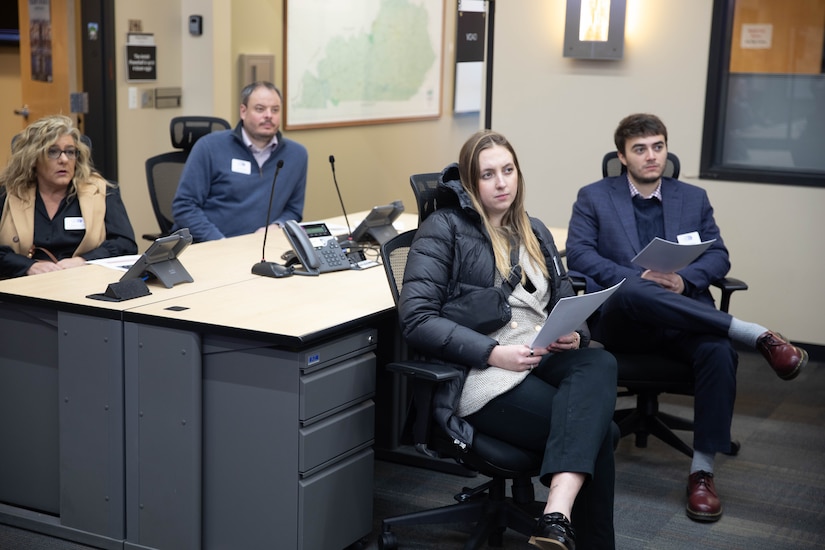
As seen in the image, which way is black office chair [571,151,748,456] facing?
toward the camera

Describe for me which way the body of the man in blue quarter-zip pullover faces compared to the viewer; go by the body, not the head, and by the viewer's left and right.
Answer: facing the viewer and to the right of the viewer

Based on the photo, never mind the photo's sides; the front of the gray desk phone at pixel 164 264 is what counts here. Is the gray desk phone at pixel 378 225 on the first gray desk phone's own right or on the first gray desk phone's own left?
on the first gray desk phone's own right

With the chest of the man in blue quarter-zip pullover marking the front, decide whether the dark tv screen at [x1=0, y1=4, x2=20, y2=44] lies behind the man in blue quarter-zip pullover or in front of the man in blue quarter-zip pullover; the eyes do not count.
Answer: behind

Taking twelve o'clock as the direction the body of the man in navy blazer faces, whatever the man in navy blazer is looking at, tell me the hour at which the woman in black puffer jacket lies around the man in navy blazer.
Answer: The woman in black puffer jacket is roughly at 2 o'clock from the man in navy blazer.

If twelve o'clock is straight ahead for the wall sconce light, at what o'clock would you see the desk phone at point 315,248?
The desk phone is roughly at 1 o'clock from the wall sconce light.

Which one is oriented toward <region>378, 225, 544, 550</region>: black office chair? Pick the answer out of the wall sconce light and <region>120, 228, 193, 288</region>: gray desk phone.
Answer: the wall sconce light

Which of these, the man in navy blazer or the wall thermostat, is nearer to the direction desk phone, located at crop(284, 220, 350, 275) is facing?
the man in navy blazer

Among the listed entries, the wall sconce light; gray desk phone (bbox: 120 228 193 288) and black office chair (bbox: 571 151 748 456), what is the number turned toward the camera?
2

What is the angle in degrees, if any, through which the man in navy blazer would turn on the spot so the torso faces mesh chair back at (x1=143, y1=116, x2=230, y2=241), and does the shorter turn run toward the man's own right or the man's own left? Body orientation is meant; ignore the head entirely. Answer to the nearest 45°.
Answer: approximately 135° to the man's own right

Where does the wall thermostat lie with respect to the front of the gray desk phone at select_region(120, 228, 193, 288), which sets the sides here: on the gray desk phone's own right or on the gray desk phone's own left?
on the gray desk phone's own right

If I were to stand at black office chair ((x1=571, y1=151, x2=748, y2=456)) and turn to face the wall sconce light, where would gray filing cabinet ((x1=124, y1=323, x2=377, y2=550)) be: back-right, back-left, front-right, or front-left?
back-left

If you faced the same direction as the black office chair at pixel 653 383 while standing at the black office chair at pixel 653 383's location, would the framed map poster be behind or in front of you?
behind
